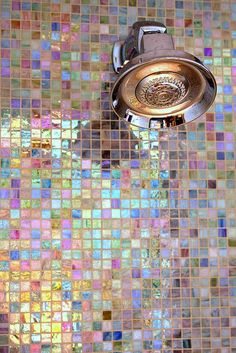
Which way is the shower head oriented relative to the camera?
toward the camera
